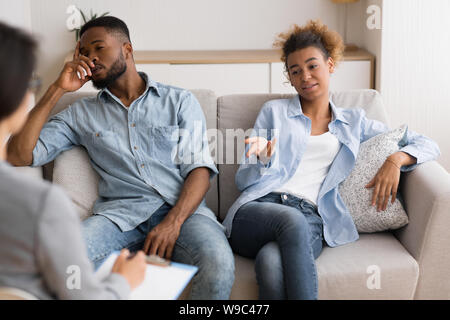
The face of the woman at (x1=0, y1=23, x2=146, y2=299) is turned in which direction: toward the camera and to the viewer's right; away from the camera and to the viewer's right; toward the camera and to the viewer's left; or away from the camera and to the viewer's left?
away from the camera and to the viewer's right

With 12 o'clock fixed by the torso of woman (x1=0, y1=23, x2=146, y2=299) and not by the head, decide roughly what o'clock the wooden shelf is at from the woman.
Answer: The wooden shelf is roughly at 11 o'clock from the woman.

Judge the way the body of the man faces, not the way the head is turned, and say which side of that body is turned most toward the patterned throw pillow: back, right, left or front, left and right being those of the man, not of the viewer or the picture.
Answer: left

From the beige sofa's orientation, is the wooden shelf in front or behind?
behind

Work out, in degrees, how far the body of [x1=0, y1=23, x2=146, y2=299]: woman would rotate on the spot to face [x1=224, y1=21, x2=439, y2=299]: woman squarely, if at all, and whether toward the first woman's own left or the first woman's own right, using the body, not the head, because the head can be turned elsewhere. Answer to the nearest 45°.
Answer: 0° — they already face them

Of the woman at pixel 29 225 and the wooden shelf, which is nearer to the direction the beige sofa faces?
the woman

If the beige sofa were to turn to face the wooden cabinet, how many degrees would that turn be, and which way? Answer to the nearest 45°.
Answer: approximately 180°
